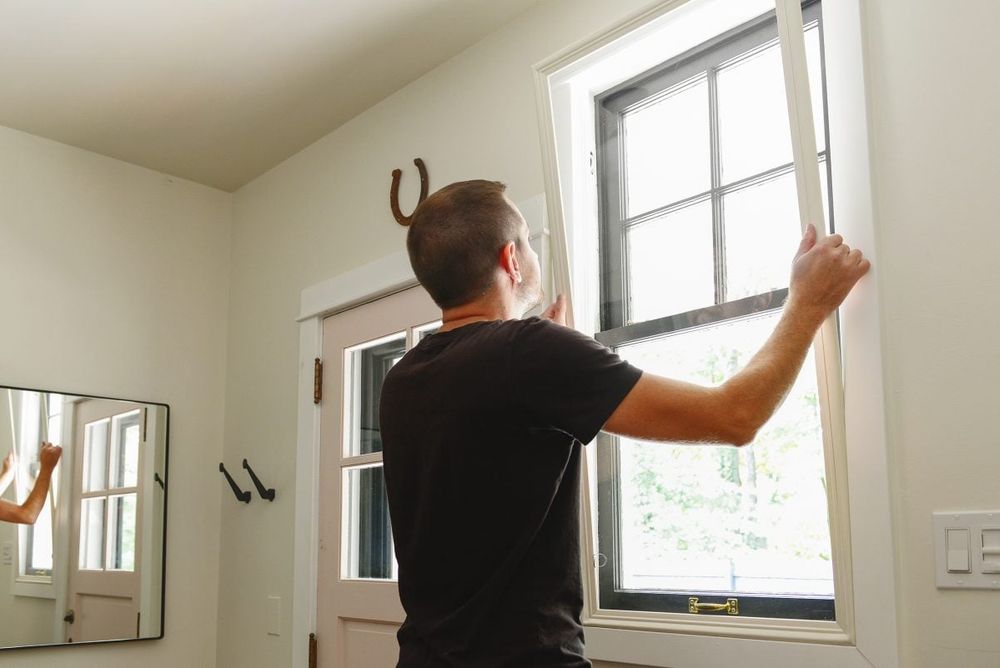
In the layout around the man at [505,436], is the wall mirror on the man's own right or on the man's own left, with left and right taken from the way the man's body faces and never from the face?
on the man's own left

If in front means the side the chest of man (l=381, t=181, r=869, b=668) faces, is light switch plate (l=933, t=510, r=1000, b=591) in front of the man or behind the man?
in front

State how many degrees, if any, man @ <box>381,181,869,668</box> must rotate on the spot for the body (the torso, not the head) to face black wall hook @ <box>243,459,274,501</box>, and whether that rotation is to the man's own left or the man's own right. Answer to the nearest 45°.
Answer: approximately 90° to the man's own left

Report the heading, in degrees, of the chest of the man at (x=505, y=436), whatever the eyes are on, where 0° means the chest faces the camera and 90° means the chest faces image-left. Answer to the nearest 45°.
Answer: approximately 225°

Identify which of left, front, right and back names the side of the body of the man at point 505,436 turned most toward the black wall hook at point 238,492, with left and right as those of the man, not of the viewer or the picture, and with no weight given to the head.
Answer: left

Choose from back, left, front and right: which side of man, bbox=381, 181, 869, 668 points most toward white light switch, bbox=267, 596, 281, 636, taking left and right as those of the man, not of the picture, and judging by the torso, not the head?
left

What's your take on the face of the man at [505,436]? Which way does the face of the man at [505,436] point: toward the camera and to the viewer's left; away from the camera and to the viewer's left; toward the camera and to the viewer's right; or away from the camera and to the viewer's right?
away from the camera and to the viewer's right

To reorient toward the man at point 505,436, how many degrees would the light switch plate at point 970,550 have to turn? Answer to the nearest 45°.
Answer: approximately 45° to its right

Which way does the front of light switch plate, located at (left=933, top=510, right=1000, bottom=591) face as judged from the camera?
facing the viewer
